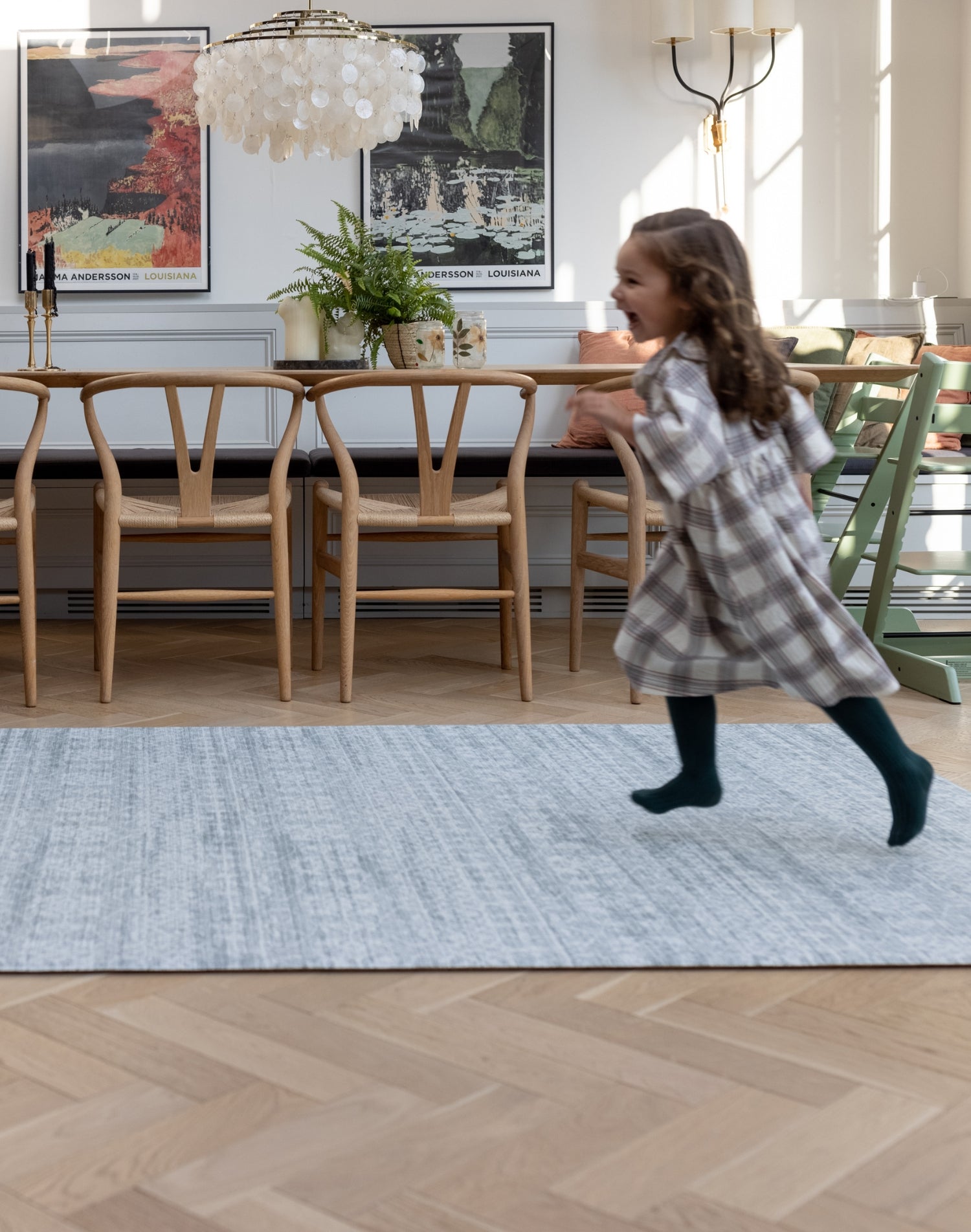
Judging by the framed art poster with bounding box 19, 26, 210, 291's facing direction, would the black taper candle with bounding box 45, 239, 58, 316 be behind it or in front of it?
in front

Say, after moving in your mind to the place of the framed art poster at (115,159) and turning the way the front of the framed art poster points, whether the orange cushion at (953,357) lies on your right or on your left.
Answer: on your left

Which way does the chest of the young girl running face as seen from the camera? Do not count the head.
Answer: to the viewer's left

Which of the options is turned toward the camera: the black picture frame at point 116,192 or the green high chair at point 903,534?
the black picture frame

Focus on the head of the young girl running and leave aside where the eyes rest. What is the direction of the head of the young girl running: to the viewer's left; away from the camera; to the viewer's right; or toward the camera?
to the viewer's left

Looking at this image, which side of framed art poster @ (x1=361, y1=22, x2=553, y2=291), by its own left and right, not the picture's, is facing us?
front

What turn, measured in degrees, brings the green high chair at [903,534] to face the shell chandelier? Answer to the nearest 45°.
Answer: approximately 45° to its left

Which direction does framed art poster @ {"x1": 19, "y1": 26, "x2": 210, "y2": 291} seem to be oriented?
toward the camera

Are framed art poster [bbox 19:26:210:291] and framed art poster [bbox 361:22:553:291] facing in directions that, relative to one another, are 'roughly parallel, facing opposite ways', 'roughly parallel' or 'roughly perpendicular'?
roughly parallel

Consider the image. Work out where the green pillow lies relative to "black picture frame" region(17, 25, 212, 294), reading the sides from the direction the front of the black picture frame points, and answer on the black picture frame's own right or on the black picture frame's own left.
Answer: on the black picture frame's own left
